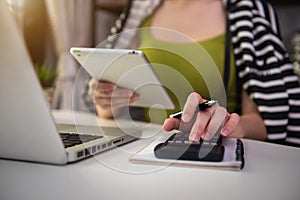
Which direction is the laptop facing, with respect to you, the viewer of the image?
facing away from the viewer and to the right of the viewer
